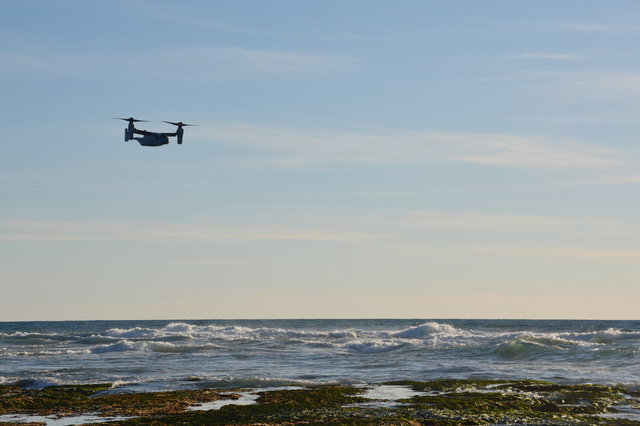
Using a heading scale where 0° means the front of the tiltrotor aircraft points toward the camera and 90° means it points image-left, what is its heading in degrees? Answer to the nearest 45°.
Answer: approximately 315°

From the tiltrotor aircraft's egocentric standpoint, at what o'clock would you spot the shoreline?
The shoreline is roughly at 1 o'clock from the tiltrotor aircraft.
